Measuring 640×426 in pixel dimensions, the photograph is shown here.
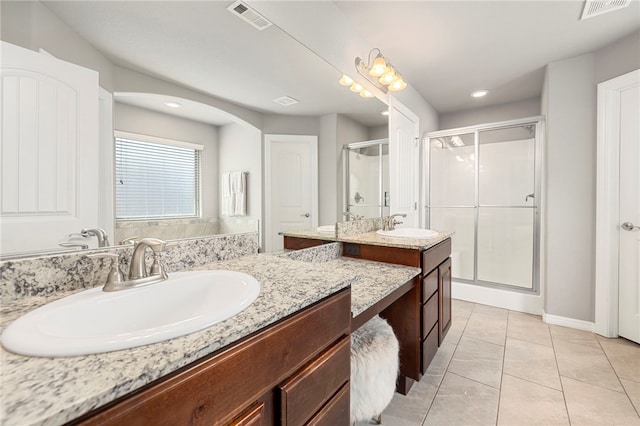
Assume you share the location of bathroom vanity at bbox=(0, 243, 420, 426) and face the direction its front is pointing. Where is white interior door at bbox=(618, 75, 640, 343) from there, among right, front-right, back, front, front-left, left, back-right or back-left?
front-left

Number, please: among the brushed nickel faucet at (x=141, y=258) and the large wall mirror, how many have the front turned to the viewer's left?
0

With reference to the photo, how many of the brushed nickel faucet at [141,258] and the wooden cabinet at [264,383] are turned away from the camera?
0

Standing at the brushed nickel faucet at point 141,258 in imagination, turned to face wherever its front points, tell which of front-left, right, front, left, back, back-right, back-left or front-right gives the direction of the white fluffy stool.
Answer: front-left

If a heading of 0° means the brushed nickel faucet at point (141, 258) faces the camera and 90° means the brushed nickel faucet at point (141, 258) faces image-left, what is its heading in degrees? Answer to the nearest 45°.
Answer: approximately 315°

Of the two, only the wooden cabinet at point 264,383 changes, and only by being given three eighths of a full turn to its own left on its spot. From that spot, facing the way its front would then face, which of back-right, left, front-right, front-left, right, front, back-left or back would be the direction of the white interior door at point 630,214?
right

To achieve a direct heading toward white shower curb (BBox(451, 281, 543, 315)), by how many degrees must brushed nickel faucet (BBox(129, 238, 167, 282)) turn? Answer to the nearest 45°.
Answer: approximately 45° to its left

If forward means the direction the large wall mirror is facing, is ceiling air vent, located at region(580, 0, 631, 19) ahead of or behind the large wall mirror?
ahead

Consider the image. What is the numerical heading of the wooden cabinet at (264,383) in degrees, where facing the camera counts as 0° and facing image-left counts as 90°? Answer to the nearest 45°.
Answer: approximately 315°

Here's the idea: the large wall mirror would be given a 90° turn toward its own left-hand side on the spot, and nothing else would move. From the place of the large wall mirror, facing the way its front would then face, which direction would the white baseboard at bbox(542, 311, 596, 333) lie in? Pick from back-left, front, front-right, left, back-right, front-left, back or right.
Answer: front-right
